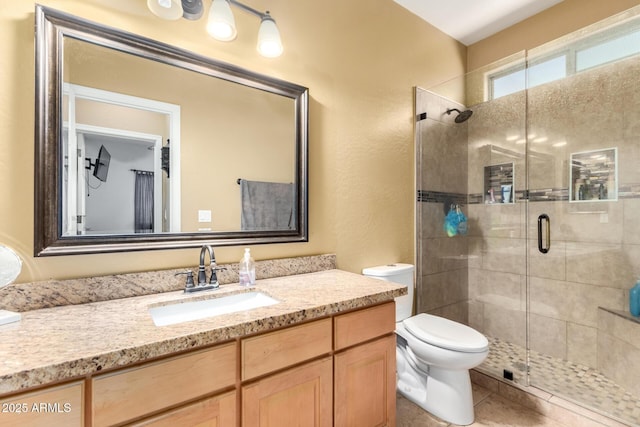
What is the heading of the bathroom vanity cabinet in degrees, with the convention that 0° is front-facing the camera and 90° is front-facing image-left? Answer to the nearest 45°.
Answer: approximately 315°

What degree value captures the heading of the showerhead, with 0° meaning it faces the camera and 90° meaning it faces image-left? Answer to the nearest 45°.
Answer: approximately 315°

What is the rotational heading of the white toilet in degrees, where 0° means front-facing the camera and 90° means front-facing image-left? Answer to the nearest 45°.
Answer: approximately 315°

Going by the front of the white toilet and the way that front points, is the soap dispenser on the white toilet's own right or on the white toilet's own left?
on the white toilet's own right

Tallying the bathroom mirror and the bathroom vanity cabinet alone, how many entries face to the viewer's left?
0

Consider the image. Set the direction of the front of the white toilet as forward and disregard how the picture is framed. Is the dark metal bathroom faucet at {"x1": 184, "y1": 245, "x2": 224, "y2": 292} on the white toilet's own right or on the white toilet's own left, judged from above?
on the white toilet's own right

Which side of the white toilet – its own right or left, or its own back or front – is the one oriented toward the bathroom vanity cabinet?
right

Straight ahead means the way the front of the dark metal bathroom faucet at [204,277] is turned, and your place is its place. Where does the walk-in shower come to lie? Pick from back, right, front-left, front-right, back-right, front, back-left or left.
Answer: front-left

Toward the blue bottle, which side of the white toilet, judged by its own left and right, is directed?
left

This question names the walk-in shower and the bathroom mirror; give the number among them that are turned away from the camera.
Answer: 0
